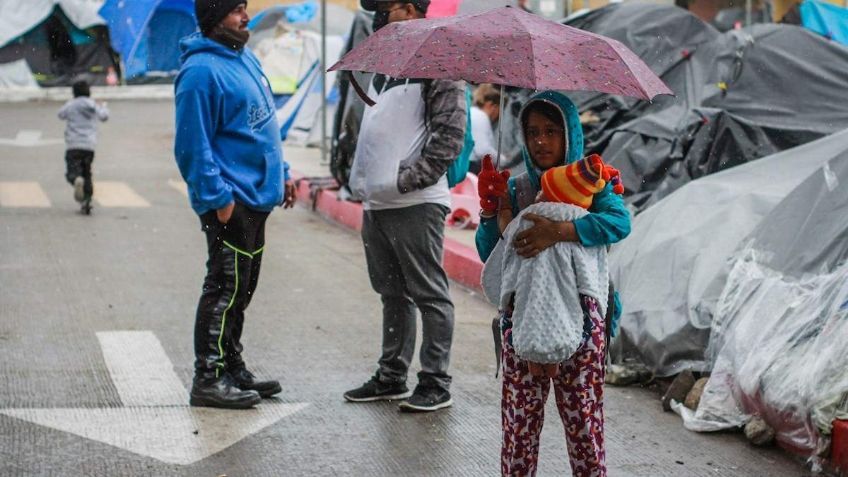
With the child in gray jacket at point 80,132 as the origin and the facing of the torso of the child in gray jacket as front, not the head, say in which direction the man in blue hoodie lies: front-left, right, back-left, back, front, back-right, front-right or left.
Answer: back

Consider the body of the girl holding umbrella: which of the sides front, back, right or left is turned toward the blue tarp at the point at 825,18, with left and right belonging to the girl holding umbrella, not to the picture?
back

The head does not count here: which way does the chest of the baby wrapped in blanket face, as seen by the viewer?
away from the camera

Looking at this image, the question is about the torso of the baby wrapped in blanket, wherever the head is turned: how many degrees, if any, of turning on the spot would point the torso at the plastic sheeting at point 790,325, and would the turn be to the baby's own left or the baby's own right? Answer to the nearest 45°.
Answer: approximately 45° to the baby's own right

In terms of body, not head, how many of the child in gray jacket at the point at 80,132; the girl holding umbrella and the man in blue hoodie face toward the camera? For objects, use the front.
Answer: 1

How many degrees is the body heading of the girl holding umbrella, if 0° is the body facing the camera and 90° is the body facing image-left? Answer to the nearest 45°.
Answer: approximately 0°

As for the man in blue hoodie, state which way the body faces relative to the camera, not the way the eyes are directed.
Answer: to the viewer's right

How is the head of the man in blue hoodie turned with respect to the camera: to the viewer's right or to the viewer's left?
to the viewer's right

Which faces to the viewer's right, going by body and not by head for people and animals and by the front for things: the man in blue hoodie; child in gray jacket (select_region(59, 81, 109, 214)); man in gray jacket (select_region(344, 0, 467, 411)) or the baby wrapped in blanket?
the man in blue hoodie

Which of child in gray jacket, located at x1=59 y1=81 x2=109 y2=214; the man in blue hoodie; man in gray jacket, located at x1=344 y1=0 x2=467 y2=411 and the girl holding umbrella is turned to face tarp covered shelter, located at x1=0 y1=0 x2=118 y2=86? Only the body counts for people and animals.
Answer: child in gray jacket, located at x1=59 y1=81 x2=109 y2=214

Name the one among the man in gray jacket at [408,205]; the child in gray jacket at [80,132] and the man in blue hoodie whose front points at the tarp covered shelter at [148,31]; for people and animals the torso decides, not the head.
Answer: the child in gray jacket at [80,132]

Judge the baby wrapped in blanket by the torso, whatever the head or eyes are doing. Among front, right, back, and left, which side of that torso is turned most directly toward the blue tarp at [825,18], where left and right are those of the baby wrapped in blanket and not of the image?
front
